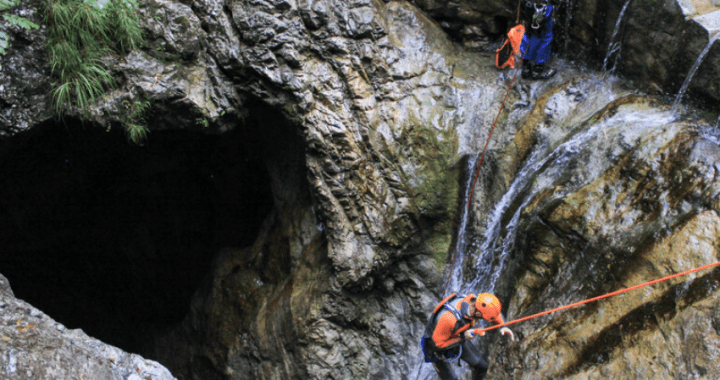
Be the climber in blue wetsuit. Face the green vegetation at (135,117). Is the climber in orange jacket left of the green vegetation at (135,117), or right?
left

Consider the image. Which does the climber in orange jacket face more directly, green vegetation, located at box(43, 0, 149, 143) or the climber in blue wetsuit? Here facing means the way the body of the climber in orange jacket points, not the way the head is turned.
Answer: the climber in blue wetsuit

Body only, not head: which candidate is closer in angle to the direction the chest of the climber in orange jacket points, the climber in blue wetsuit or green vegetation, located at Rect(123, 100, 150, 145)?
the climber in blue wetsuit
